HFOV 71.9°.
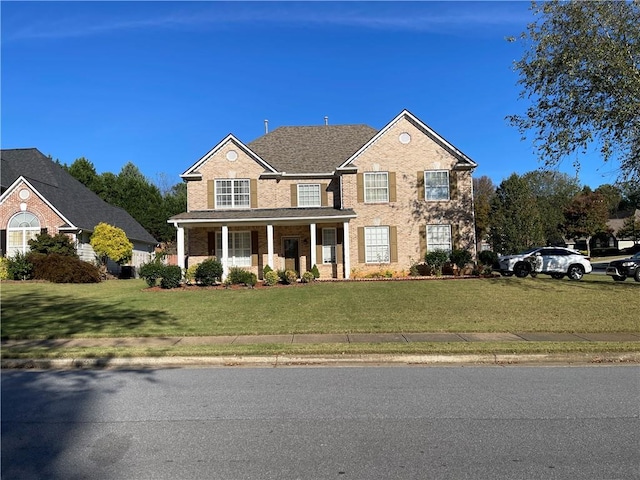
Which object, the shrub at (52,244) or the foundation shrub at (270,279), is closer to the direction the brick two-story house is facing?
the foundation shrub

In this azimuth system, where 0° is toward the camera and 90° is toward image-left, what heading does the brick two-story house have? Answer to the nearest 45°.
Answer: approximately 0°

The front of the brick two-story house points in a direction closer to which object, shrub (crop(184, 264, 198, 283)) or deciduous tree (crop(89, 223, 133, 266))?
the shrub

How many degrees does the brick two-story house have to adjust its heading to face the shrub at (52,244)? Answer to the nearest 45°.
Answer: approximately 90° to its right

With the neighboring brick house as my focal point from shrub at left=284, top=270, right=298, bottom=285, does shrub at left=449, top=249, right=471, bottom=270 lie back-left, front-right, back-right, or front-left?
back-right

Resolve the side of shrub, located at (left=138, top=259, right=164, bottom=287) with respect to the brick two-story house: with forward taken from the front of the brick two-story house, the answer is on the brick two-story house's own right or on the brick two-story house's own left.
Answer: on the brick two-story house's own right

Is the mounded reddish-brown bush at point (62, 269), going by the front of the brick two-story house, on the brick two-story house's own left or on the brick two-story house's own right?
on the brick two-story house's own right

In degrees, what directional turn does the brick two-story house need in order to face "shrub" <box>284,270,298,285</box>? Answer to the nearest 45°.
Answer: approximately 45° to its right

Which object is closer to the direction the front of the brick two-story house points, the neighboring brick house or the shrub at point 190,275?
the shrub

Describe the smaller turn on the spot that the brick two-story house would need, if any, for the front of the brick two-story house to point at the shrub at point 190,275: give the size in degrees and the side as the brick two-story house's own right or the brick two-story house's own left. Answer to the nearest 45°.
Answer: approximately 45° to the brick two-story house's own right

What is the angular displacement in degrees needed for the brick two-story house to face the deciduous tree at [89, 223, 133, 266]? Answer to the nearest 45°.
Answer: approximately 90° to its right

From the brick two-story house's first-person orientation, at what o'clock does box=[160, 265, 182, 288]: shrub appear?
The shrub is roughly at 2 o'clock from the brick two-story house.

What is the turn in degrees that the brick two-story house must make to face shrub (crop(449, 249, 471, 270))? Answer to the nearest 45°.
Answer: approximately 90° to its left
